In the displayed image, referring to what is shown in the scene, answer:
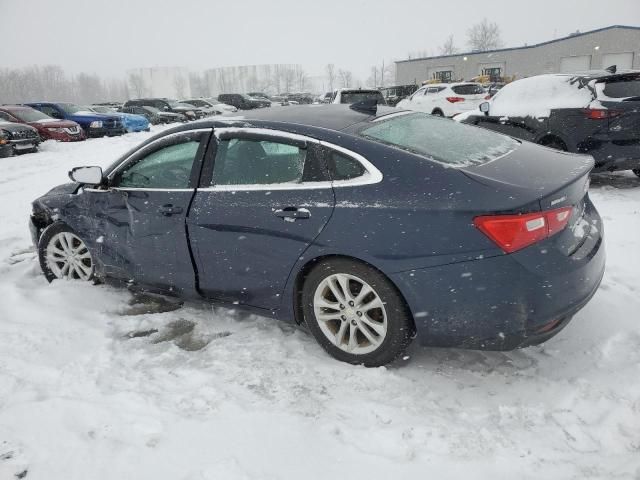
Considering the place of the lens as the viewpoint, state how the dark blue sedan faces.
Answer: facing away from the viewer and to the left of the viewer

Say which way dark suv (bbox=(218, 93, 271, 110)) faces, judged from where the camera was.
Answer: facing the viewer and to the right of the viewer

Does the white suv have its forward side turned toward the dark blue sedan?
no

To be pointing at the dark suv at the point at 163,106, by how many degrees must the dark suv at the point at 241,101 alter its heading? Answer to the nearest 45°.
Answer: approximately 90° to its right

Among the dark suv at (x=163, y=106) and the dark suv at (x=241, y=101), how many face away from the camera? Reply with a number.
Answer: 0

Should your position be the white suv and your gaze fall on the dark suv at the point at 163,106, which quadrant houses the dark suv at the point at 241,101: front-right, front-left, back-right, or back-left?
front-right

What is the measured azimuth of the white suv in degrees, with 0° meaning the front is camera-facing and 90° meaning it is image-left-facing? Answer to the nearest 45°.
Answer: approximately 135°

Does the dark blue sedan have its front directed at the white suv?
no

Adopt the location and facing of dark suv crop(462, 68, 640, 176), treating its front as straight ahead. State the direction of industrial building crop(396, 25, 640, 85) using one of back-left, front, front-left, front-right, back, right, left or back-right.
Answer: front-right

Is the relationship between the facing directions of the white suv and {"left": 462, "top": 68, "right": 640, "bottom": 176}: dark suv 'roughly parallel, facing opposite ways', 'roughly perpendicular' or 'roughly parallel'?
roughly parallel

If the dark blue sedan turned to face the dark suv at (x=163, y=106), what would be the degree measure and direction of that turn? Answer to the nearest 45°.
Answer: approximately 45° to its right

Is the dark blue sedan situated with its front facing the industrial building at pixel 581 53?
no

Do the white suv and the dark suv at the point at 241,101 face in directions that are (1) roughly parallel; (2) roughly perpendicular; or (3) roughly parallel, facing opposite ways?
roughly parallel, facing opposite ways

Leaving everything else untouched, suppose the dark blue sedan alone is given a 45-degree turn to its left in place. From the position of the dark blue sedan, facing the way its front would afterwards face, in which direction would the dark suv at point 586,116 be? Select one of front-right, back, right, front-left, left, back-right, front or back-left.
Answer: back-right
